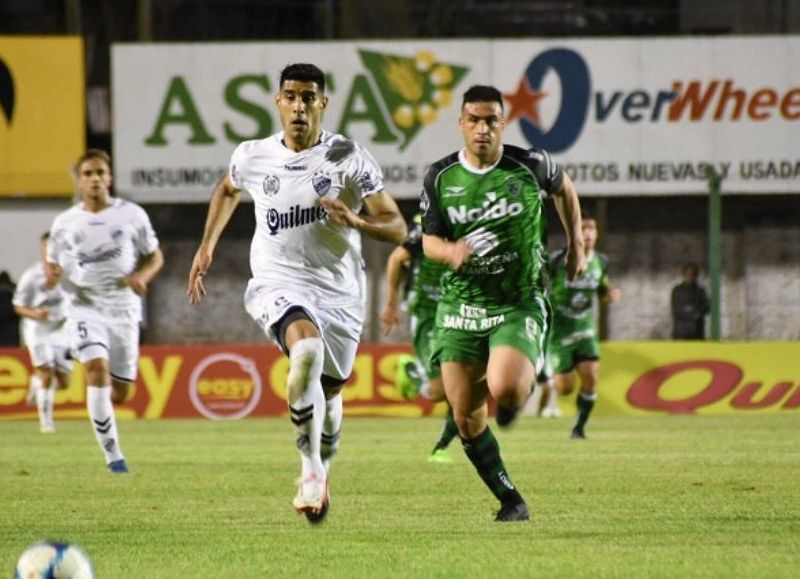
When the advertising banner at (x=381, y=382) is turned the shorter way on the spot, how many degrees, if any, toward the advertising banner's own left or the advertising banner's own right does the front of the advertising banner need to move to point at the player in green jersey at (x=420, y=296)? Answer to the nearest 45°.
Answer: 0° — it already faces them

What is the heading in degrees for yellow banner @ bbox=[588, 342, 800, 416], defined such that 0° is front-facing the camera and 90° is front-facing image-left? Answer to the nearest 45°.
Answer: approximately 0°

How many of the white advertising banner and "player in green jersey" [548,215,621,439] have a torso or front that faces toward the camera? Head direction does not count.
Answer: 2

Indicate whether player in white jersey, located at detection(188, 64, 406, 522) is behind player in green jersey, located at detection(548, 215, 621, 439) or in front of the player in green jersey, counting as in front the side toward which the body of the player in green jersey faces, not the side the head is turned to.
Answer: in front

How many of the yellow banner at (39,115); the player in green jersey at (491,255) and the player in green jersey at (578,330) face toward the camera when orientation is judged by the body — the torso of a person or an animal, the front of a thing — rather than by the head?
3

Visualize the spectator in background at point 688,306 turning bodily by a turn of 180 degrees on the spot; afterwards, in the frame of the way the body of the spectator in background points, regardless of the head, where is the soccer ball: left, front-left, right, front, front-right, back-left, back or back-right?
back

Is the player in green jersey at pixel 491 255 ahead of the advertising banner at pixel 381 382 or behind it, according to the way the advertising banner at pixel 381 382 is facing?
ahead

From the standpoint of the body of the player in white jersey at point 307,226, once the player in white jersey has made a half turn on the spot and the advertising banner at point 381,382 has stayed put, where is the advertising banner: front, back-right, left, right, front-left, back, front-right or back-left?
front

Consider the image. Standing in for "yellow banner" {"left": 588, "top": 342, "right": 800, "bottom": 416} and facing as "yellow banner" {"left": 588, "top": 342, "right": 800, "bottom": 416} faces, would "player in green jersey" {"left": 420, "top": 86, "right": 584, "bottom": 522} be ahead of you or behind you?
ahead

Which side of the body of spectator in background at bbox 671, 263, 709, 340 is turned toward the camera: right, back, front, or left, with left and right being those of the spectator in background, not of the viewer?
front

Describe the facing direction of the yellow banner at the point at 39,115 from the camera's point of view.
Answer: facing the viewer
